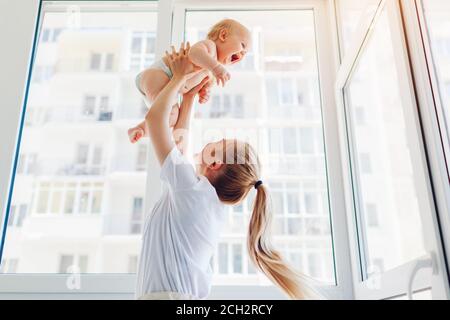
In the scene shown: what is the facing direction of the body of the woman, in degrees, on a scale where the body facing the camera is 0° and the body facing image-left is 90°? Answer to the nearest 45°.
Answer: approximately 135°

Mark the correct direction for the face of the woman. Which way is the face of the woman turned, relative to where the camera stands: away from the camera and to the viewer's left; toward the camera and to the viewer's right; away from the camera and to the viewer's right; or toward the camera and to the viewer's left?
away from the camera and to the viewer's left
